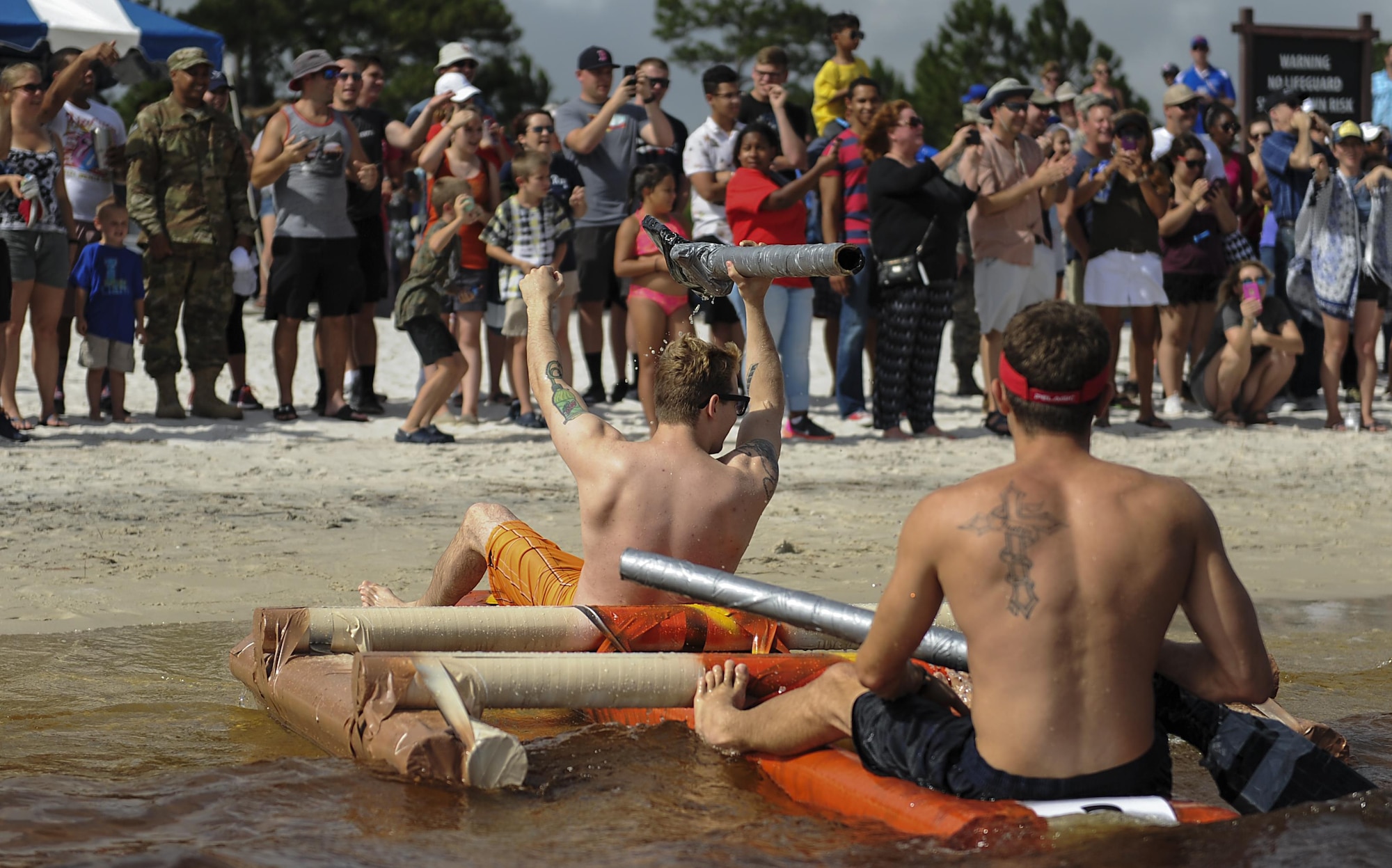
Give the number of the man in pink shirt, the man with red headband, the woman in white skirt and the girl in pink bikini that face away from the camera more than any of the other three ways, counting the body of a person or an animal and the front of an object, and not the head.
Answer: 1

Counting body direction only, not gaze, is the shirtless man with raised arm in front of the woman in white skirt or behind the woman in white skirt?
in front

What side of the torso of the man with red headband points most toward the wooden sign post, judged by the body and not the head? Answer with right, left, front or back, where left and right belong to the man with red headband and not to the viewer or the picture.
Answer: front

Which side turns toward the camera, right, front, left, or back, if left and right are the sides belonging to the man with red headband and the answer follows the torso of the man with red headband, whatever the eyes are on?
back

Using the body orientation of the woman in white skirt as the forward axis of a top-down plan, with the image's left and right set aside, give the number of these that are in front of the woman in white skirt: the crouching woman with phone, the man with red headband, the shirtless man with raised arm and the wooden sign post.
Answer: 2

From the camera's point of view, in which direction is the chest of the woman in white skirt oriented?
toward the camera

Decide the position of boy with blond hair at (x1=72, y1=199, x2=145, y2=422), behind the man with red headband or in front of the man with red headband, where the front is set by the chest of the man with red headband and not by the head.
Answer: in front

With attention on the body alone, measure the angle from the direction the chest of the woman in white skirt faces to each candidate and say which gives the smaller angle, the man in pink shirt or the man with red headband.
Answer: the man with red headband

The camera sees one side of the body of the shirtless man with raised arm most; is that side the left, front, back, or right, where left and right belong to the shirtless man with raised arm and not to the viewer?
back

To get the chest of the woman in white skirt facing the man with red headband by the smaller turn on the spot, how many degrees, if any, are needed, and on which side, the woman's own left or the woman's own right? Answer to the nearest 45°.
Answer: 0° — they already face them

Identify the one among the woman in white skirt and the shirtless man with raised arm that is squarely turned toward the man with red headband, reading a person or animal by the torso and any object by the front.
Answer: the woman in white skirt

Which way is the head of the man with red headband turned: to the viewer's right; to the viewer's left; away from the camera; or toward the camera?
away from the camera

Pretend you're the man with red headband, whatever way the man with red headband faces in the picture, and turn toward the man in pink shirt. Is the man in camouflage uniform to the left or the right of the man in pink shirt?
left

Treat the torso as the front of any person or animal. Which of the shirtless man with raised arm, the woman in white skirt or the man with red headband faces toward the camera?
the woman in white skirt

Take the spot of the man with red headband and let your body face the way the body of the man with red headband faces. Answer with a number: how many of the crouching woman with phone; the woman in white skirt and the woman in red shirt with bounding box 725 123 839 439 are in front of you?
3

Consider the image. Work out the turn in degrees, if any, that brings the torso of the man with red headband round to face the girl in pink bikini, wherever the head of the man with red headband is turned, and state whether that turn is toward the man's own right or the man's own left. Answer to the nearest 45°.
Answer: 0° — they already face them

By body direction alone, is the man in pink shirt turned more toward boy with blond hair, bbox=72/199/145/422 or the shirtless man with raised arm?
the shirtless man with raised arm

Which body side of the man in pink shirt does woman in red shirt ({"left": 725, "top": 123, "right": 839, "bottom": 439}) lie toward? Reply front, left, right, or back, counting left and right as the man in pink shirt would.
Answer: right
